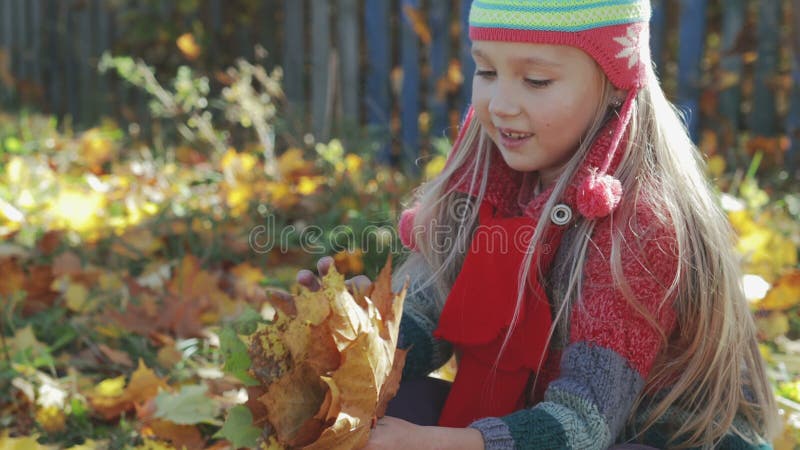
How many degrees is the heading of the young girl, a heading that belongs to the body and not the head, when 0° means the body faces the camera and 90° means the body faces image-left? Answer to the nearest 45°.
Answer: approximately 45°

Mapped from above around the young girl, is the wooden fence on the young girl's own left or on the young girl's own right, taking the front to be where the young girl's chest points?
on the young girl's own right

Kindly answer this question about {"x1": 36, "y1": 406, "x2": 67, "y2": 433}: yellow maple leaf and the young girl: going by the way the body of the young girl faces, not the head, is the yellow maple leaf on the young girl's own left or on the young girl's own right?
on the young girl's own right

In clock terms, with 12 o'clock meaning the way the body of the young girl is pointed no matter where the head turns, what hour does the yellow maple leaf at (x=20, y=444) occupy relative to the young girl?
The yellow maple leaf is roughly at 1 o'clock from the young girl.

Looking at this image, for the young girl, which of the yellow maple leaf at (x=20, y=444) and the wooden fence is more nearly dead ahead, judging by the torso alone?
the yellow maple leaf

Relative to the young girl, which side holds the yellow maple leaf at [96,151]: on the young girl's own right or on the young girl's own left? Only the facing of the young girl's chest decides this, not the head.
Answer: on the young girl's own right

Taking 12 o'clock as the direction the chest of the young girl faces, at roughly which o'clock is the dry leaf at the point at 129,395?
The dry leaf is roughly at 2 o'clock from the young girl.

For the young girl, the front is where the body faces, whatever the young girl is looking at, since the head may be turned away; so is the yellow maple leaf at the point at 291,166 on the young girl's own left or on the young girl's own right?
on the young girl's own right
